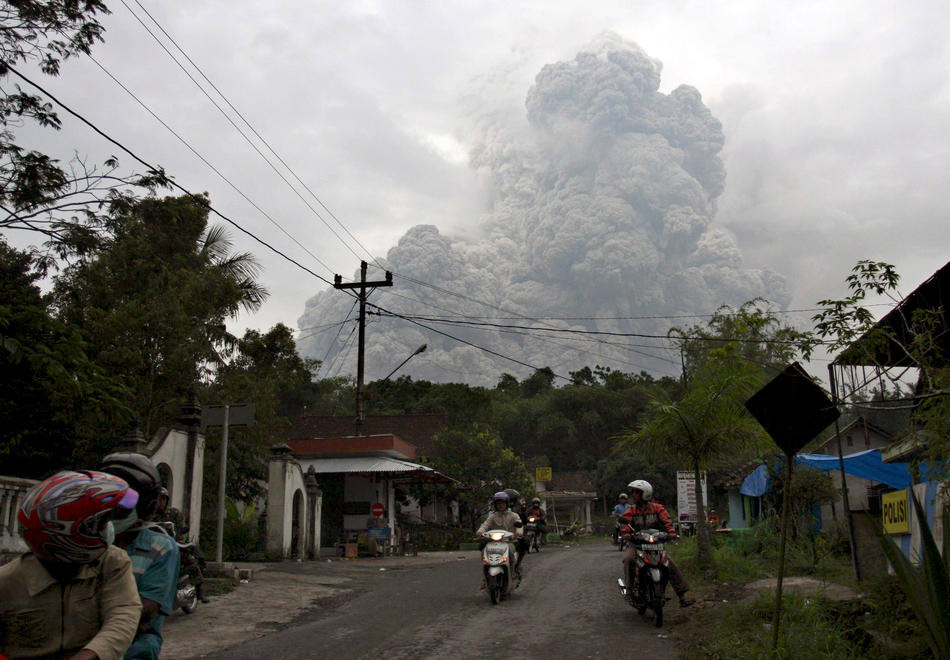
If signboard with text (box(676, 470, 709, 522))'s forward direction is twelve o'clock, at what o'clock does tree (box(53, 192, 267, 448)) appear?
The tree is roughly at 2 o'clock from the signboard with text.

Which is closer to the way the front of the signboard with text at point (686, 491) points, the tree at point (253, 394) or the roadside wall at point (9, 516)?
the roadside wall

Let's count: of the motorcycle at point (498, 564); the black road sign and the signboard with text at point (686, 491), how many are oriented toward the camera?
2

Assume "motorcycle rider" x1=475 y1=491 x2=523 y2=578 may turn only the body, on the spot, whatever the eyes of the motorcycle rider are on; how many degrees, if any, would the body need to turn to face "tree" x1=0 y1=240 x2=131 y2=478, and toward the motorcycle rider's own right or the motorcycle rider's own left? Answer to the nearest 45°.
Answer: approximately 90° to the motorcycle rider's own right

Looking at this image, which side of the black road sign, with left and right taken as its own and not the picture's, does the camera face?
back

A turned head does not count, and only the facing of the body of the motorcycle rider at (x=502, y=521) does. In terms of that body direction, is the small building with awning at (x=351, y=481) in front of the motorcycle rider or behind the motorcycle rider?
behind

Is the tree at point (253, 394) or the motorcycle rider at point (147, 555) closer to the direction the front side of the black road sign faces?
the tree

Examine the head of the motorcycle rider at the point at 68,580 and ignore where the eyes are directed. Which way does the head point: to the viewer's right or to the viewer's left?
to the viewer's right

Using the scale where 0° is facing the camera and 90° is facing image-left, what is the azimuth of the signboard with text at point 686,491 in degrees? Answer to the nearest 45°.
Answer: approximately 0°
